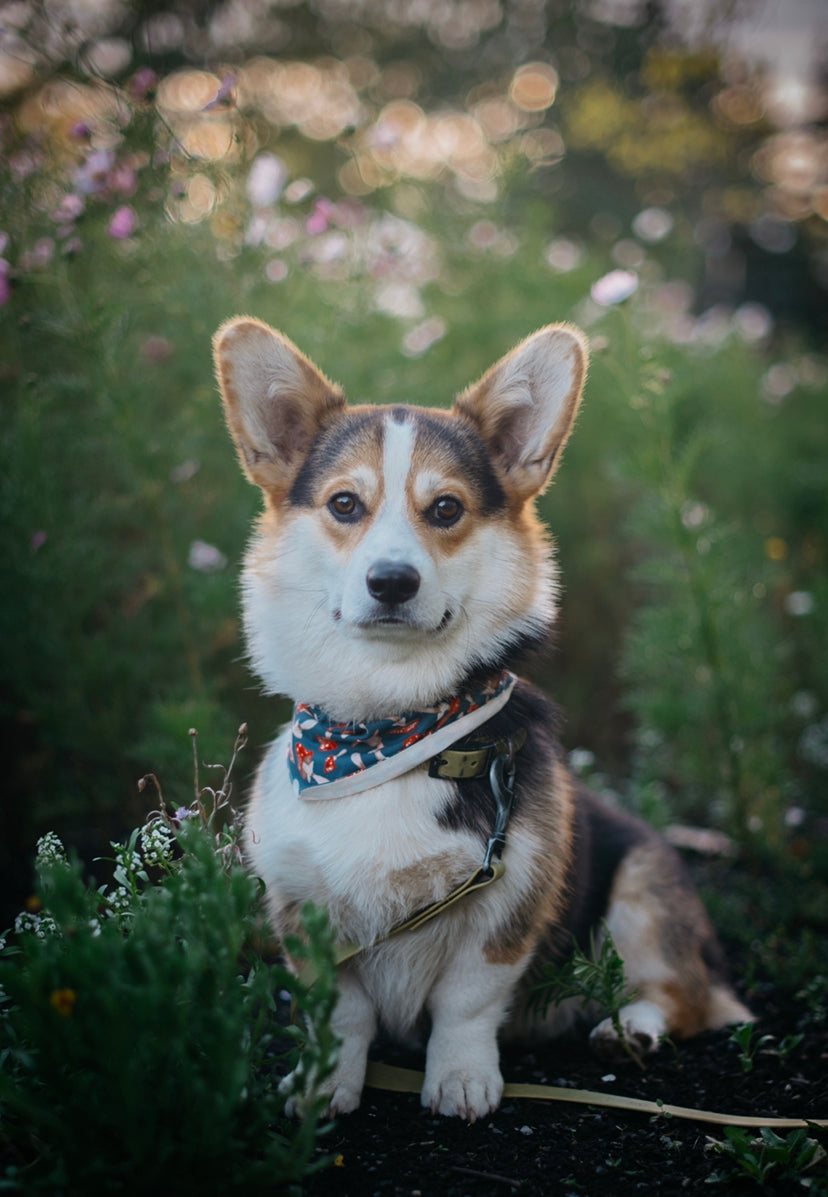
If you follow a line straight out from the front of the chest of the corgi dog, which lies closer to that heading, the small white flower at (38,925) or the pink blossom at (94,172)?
the small white flower

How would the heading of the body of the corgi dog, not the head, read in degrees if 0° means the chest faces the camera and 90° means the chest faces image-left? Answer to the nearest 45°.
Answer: approximately 45°

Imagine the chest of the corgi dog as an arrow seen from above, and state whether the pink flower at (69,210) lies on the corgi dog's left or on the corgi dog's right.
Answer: on the corgi dog's right

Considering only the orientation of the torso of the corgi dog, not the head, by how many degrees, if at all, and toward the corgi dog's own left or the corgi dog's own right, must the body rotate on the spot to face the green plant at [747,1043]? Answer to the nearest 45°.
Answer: approximately 135° to the corgi dog's own left

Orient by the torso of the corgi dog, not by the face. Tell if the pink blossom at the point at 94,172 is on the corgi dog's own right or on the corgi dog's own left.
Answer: on the corgi dog's own right

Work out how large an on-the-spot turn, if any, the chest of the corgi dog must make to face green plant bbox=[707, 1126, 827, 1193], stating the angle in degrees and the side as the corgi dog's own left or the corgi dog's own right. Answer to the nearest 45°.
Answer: approximately 90° to the corgi dog's own left

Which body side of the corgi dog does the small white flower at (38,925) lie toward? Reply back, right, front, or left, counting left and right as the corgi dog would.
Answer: front

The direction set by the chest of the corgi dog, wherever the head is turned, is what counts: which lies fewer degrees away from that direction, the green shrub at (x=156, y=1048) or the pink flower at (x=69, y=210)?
the green shrub

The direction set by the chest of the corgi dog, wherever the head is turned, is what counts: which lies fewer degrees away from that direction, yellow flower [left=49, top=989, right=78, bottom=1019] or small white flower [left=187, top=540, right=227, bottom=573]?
the yellow flower

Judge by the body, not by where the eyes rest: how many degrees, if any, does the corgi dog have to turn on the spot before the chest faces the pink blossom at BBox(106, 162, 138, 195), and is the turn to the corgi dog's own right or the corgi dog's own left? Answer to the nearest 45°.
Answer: approximately 90° to the corgi dog's own right
